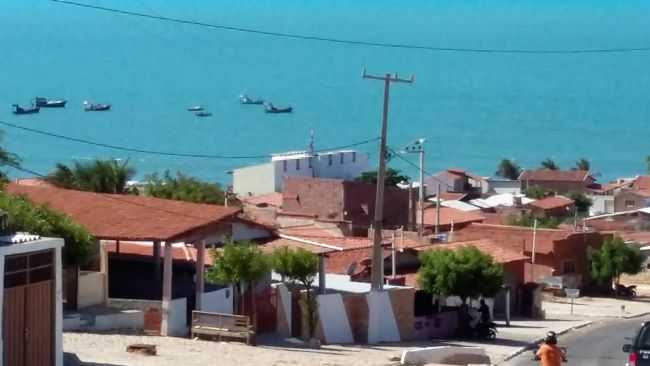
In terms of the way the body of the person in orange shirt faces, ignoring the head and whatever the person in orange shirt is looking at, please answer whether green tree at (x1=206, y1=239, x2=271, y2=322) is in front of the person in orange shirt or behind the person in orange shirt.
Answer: in front

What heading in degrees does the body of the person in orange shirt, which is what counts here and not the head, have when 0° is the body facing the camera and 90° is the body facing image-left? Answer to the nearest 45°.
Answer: approximately 180°

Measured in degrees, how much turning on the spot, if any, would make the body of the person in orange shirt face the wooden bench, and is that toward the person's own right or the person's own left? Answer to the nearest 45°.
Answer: approximately 45° to the person's own left

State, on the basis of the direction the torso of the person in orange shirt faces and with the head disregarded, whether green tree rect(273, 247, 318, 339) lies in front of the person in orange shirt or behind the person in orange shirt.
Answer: in front

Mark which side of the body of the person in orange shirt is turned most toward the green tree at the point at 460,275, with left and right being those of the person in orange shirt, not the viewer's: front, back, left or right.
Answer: front

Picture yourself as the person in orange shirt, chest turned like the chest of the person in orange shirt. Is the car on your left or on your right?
on your right
